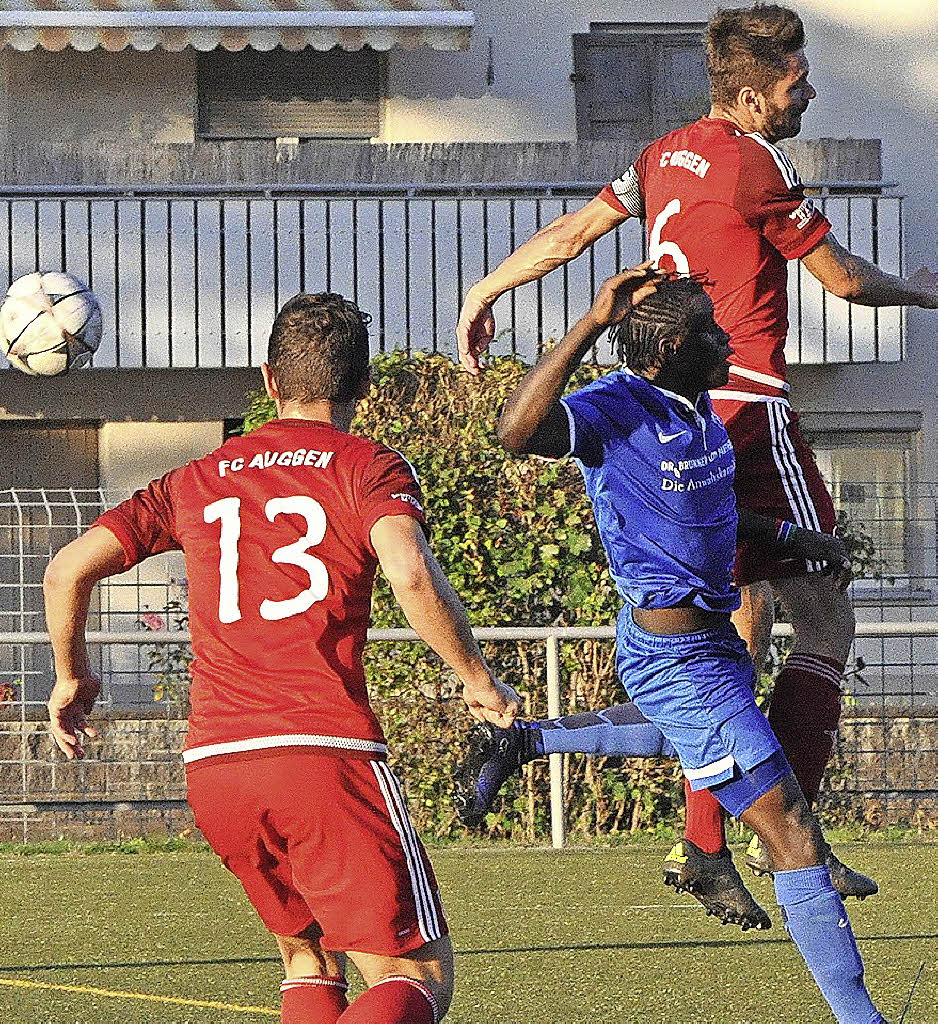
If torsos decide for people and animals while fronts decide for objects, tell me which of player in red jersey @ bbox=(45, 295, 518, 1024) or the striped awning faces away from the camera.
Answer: the player in red jersey

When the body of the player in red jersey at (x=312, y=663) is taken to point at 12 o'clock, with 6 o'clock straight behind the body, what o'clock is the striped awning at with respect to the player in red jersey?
The striped awning is roughly at 12 o'clock from the player in red jersey.

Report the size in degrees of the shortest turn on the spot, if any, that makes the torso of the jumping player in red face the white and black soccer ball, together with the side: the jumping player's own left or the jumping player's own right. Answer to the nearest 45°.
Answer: approximately 90° to the jumping player's own left

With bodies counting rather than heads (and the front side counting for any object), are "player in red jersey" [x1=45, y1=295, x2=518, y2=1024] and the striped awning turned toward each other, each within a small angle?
yes

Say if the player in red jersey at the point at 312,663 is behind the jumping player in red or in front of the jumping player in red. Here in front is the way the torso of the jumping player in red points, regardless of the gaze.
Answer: behind

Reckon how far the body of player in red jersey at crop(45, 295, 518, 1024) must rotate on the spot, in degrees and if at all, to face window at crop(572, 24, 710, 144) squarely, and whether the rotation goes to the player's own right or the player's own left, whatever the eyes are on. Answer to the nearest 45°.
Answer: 0° — they already face it

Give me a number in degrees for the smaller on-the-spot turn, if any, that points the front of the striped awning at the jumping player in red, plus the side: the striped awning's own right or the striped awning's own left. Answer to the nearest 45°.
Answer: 0° — it already faces them

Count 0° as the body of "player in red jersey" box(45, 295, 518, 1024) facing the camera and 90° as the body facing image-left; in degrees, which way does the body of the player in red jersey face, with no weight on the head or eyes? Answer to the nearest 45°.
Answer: approximately 180°

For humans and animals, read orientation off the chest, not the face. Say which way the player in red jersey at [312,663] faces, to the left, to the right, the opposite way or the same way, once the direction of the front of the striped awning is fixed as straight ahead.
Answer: the opposite way

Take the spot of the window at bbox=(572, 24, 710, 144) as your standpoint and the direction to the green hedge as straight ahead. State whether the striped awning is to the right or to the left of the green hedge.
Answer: right

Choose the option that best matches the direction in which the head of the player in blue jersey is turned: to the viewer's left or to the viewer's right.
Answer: to the viewer's right

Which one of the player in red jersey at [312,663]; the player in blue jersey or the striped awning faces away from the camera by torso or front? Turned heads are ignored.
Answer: the player in red jersey

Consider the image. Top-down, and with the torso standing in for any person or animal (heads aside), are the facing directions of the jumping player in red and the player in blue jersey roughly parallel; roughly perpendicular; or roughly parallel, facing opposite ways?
roughly perpendicular

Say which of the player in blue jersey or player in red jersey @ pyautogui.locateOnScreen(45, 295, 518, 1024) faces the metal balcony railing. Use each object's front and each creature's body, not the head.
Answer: the player in red jersey
